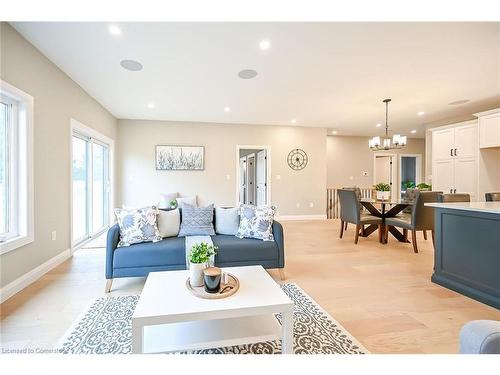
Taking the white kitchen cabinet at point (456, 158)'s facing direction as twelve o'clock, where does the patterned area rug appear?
The patterned area rug is roughly at 11 o'clock from the white kitchen cabinet.

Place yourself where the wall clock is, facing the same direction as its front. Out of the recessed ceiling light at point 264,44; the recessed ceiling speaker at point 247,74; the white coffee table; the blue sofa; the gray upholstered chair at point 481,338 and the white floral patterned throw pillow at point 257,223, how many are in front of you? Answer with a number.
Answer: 6

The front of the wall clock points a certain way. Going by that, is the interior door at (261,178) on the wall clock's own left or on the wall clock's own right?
on the wall clock's own right

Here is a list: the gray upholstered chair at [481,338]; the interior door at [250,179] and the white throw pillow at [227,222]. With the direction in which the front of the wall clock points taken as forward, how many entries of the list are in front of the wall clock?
2

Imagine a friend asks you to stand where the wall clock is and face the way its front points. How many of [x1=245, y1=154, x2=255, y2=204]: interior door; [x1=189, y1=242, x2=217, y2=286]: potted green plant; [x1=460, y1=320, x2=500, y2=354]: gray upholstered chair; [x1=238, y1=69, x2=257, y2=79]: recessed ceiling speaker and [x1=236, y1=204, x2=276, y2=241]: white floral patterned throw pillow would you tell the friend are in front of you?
4

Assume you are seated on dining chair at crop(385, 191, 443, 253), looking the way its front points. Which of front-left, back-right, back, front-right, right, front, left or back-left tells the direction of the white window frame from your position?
left

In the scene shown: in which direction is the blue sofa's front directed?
toward the camera

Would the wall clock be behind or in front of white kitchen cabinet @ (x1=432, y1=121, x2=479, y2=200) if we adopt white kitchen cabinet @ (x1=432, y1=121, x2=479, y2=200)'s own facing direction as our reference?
in front

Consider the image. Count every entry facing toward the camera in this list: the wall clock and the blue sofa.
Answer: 2

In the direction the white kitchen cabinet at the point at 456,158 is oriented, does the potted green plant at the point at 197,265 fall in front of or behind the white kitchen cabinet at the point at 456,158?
in front

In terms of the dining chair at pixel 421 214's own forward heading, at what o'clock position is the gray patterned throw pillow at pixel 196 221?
The gray patterned throw pillow is roughly at 9 o'clock from the dining chair.

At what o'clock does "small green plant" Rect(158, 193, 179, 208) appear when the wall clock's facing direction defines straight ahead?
The small green plant is roughly at 2 o'clock from the wall clock.

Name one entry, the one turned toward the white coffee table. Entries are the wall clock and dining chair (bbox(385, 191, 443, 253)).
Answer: the wall clock

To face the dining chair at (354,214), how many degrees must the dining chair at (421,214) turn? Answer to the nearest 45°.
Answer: approximately 45° to its left

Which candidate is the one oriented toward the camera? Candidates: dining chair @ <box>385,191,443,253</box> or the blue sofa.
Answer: the blue sofa

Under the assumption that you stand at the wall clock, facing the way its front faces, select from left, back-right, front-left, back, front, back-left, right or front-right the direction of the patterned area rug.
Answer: front

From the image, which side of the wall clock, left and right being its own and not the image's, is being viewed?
front

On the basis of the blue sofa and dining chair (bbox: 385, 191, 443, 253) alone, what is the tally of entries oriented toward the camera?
1

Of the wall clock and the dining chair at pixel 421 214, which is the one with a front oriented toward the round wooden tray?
the wall clock

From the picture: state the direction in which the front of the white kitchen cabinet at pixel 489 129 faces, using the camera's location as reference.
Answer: facing the viewer and to the left of the viewer

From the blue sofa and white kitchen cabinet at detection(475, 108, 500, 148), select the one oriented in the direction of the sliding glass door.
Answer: the white kitchen cabinet
